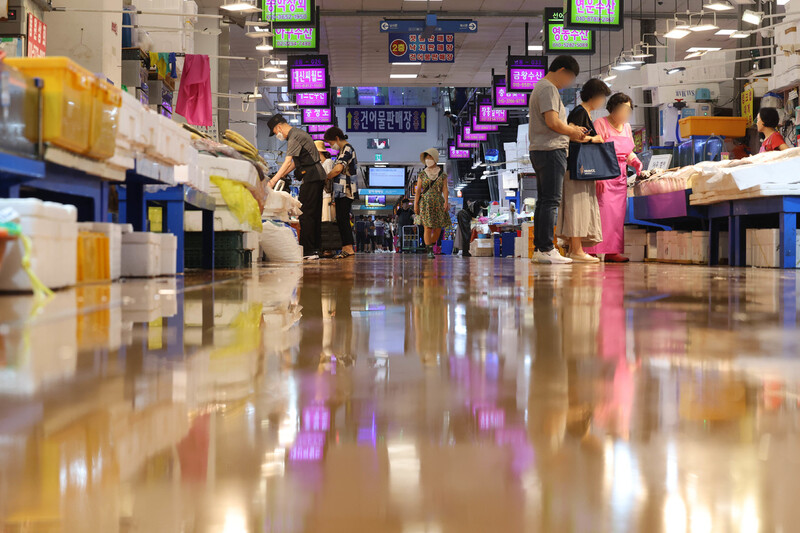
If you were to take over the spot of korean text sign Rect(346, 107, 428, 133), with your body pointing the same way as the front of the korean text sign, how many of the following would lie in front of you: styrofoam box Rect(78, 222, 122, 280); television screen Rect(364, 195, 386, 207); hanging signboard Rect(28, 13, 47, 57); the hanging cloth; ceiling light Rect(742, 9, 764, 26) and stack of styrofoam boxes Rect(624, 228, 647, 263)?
5

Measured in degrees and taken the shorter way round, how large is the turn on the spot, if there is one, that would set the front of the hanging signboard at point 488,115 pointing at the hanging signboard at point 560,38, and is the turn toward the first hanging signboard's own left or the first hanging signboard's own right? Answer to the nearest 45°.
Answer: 0° — it already faces it

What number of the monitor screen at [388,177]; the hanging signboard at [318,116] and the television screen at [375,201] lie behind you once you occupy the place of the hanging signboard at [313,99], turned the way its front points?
3

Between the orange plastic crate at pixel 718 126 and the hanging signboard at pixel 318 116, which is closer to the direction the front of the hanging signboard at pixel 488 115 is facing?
the orange plastic crate

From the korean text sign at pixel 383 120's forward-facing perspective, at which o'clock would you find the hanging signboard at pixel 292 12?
The hanging signboard is roughly at 12 o'clock from the korean text sign.

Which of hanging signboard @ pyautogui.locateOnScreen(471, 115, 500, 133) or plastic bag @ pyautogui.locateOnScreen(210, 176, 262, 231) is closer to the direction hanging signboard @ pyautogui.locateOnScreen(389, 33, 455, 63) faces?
the plastic bag
